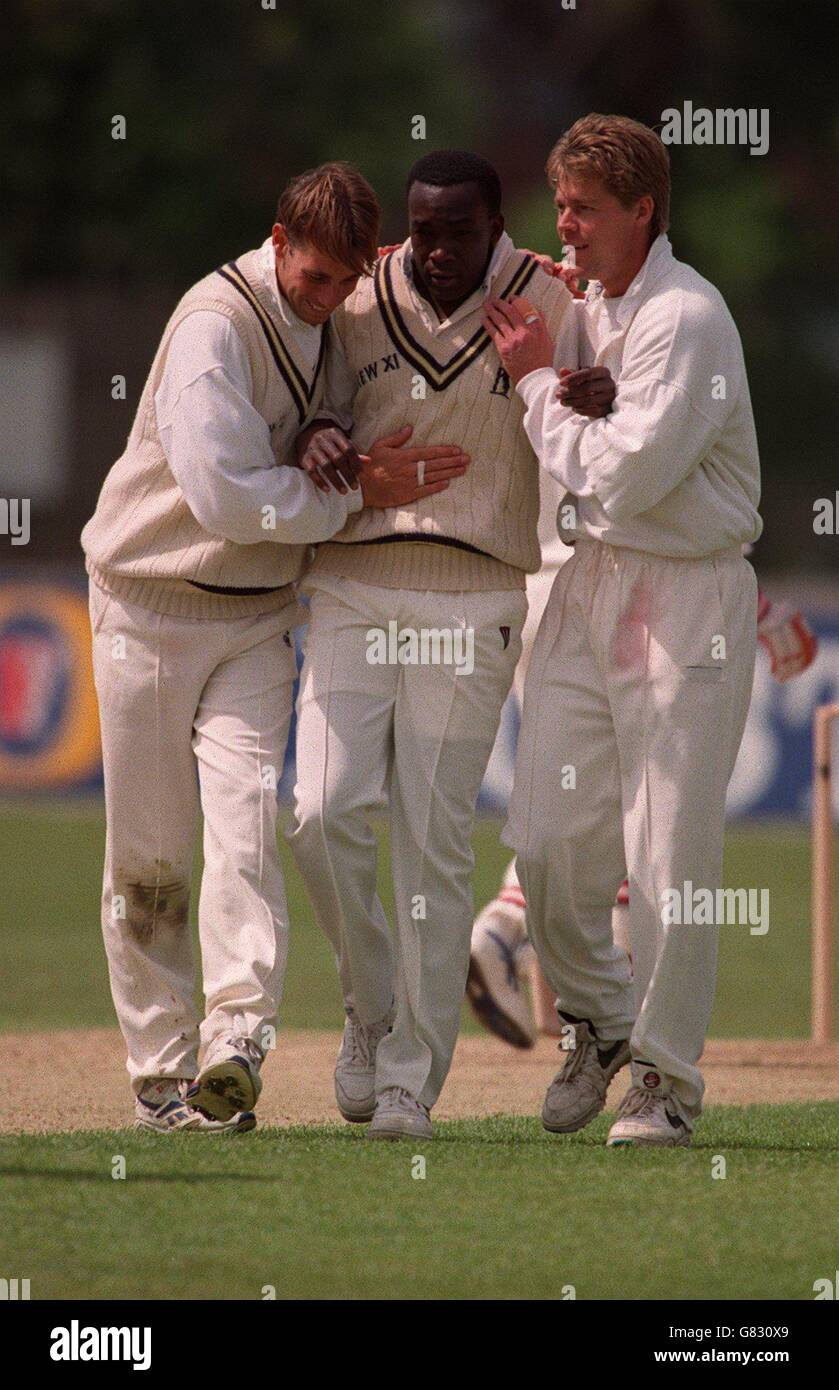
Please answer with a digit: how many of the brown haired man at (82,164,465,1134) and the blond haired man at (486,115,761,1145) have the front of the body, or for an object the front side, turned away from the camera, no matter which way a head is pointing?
0

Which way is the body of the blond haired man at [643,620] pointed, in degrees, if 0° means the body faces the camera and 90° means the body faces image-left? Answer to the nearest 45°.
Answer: approximately 45°

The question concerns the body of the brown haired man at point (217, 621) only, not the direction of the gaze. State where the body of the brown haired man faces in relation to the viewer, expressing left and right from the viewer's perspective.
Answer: facing the viewer and to the right of the viewer

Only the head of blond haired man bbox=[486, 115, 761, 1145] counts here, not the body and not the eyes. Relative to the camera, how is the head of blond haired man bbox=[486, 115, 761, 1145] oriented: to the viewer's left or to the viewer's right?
to the viewer's left

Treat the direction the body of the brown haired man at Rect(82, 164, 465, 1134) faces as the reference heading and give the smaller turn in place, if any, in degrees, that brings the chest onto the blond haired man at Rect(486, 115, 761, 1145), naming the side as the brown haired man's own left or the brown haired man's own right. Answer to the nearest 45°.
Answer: approximately 45° to the brown haired man's own left

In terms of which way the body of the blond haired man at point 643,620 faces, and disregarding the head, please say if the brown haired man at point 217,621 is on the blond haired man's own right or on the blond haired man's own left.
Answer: on the blond haired man's own right
